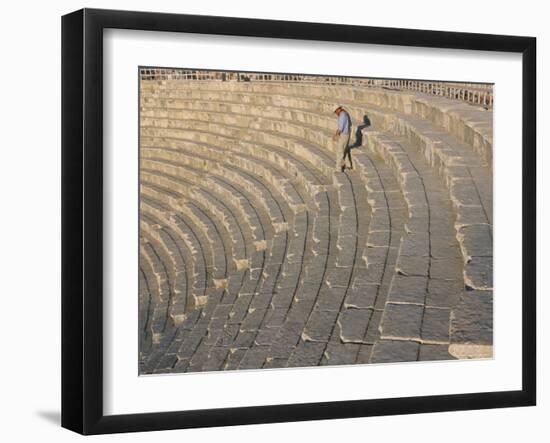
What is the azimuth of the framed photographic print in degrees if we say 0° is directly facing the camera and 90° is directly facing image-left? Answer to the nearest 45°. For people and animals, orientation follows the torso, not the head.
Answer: approximately 315°
